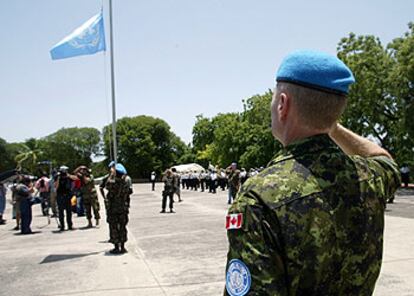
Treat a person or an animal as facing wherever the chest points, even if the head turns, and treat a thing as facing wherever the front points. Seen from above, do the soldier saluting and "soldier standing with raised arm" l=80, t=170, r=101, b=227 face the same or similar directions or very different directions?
very different directions

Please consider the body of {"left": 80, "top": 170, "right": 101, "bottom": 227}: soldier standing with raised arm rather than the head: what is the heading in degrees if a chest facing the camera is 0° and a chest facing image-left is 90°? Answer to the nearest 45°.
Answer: approximately 315°

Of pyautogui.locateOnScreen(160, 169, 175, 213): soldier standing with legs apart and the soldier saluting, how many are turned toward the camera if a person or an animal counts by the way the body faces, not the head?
1

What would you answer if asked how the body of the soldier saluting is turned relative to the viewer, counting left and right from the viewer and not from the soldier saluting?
facing away from the viewer and to the left of the viewer

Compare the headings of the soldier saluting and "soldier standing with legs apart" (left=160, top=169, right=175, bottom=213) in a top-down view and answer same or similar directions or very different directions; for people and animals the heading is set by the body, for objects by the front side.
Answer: very different directions

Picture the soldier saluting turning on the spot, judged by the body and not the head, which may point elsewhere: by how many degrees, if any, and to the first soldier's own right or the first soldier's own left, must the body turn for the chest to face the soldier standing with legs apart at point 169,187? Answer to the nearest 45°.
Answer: approximately 45° to the first soldier's own right

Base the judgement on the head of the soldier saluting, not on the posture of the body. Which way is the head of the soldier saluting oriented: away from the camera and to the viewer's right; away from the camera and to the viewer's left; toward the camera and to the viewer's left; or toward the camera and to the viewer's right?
away from the camera and to the viewer's left

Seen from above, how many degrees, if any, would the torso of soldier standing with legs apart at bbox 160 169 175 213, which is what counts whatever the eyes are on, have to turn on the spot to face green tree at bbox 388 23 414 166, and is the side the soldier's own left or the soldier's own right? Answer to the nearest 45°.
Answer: approximately 135° to the soldier's own left

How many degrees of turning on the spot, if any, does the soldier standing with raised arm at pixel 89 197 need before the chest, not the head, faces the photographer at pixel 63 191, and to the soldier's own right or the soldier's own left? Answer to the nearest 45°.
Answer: approximately 90° to the soldier's own right
